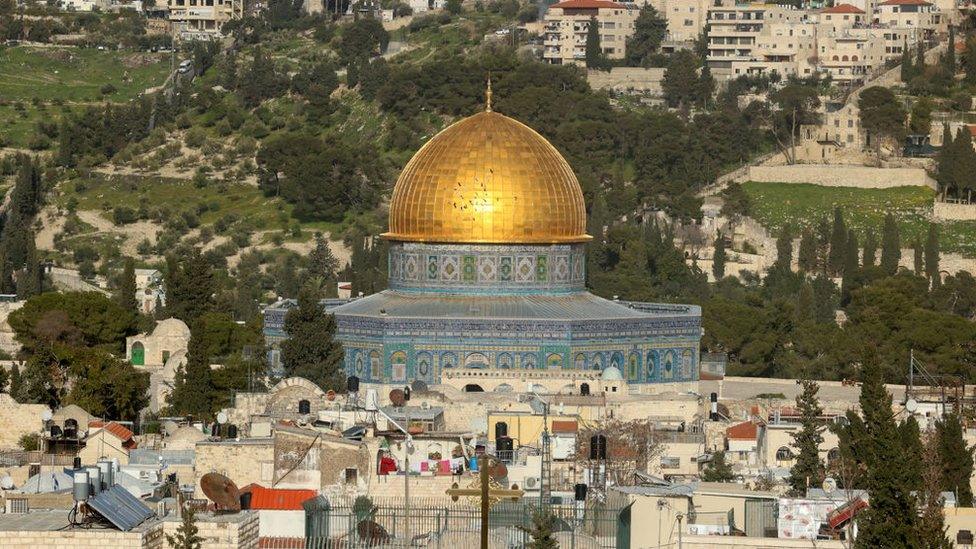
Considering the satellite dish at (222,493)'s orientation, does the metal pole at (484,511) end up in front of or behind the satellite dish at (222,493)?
in front
